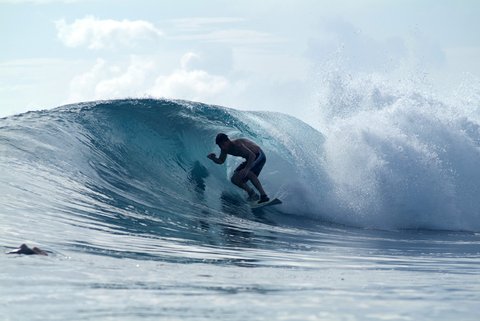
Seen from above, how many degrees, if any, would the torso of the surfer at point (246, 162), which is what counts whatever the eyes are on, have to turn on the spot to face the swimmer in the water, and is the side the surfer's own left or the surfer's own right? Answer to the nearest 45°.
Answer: approximately 90° to the surfer's own left

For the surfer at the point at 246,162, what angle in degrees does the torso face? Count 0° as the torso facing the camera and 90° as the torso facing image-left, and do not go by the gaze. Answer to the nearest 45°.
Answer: approximately 90°
